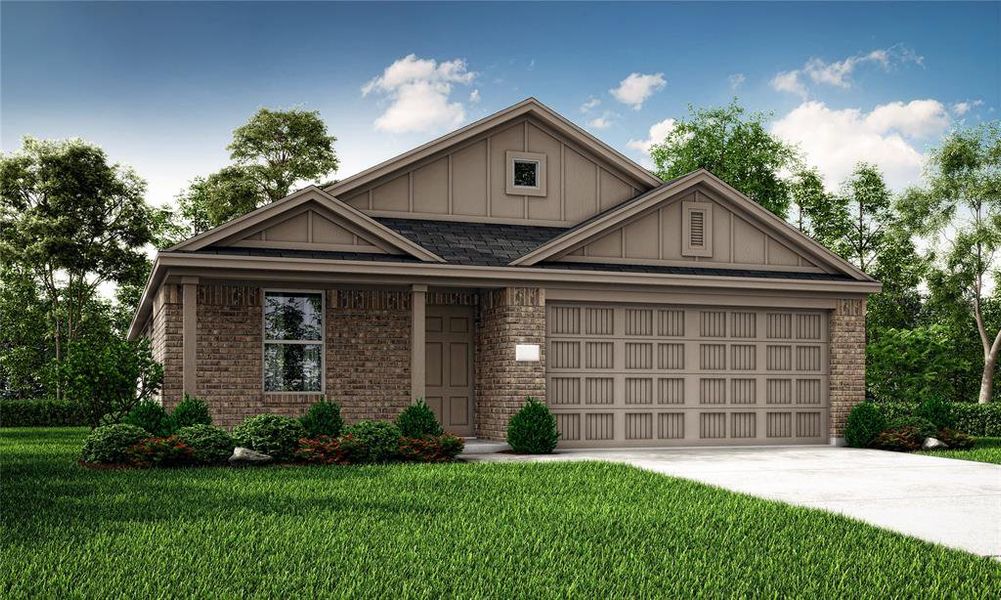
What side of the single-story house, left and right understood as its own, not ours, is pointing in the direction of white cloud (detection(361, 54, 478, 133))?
back

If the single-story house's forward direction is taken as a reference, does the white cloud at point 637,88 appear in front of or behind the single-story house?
behind

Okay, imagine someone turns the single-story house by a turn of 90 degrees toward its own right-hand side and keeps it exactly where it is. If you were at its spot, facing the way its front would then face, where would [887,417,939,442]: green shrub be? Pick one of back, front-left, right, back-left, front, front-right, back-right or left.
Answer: back

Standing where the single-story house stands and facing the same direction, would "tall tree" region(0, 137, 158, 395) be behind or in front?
behind

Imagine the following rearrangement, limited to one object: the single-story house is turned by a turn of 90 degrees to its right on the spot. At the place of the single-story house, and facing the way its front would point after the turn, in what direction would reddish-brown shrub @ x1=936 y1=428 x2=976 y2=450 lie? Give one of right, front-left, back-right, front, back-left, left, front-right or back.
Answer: back

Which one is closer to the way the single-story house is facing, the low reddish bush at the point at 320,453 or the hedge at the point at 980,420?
the low reddish bush

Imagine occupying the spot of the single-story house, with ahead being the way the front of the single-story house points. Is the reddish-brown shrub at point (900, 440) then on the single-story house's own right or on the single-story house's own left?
on the single-story house's own left

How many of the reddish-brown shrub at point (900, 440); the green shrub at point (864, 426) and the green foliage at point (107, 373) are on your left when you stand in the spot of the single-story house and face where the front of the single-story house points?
2

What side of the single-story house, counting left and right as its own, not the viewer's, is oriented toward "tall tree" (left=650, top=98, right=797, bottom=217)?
back

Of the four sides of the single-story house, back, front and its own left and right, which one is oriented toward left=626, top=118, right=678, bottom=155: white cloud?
back

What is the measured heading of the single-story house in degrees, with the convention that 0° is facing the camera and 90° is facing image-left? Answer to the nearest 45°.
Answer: approximately 0°

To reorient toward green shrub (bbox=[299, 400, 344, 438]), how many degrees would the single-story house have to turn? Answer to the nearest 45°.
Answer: approximately 45° to its right

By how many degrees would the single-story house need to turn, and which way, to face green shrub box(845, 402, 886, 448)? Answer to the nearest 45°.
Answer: approximately 90° to its left
